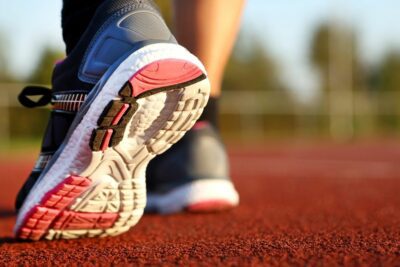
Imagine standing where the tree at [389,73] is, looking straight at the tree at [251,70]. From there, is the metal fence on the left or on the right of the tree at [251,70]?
left

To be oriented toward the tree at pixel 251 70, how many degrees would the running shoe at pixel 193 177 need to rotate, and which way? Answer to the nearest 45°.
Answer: approximately 45° to its right

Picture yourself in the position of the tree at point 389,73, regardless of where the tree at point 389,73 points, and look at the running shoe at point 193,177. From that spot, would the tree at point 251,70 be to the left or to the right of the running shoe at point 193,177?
right

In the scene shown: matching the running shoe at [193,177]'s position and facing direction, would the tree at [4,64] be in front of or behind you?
in front

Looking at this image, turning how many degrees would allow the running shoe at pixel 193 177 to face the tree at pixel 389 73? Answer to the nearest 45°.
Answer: approximately 45° to its right

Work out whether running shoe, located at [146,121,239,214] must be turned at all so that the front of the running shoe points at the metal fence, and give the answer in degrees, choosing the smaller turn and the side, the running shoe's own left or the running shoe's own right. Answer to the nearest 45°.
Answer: approximately 45° to the running shoe's own right

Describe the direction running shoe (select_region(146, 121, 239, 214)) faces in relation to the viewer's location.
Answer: facing away from the viewer and to the left of the viewer

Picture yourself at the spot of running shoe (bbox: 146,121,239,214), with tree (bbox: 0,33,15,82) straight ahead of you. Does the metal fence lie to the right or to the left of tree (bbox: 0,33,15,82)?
right
